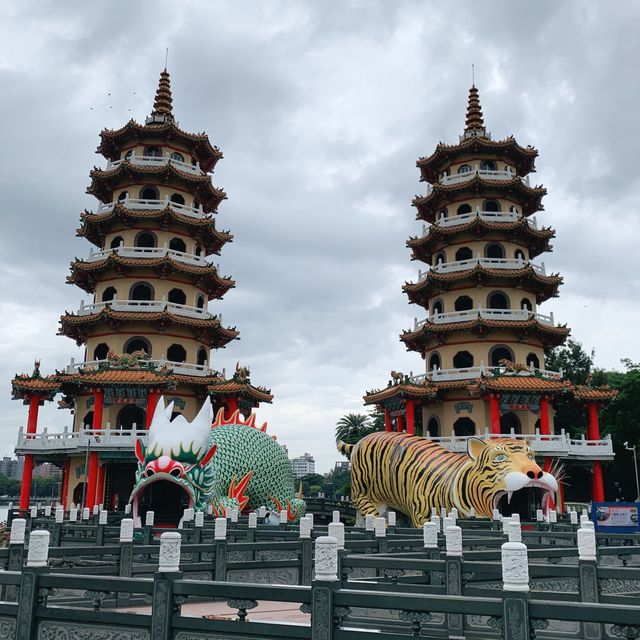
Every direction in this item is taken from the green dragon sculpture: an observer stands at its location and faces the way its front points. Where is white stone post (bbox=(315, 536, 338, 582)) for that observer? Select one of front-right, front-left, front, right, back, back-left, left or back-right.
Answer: front-left

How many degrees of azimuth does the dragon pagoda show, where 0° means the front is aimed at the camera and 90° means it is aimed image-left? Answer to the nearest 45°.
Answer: approximately 0°

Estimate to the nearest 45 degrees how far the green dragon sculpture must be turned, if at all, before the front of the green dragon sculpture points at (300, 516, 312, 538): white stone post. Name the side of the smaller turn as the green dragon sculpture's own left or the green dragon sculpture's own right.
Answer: approximately 45° to the green dragon sculpture's own left

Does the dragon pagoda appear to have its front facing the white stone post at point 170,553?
yes

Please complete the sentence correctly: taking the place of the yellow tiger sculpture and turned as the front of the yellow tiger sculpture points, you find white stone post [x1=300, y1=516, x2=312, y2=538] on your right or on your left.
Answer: on your right

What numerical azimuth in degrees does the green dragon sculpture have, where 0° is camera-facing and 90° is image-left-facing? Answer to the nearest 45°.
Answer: approximately 45°

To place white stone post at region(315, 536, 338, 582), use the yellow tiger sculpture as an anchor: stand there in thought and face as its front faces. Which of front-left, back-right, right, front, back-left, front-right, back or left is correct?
front-right

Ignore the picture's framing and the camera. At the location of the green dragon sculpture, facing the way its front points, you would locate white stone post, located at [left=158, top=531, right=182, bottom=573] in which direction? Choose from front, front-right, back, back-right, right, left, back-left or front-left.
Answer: front-left

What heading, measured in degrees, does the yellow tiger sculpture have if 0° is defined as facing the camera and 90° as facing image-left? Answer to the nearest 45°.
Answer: approximately 315°

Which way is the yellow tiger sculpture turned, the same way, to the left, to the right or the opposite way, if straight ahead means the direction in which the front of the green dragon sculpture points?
to the left

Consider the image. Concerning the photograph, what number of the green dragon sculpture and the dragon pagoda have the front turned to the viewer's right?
0

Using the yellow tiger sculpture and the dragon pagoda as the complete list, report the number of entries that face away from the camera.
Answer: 0

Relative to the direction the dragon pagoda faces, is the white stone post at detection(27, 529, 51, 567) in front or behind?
in front
